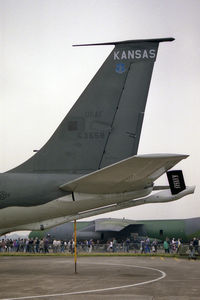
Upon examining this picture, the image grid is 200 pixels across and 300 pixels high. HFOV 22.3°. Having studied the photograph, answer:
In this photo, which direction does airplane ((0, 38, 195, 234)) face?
to the viewer's left

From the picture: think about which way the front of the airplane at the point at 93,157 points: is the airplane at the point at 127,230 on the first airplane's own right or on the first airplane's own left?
on the first airplane's own right
